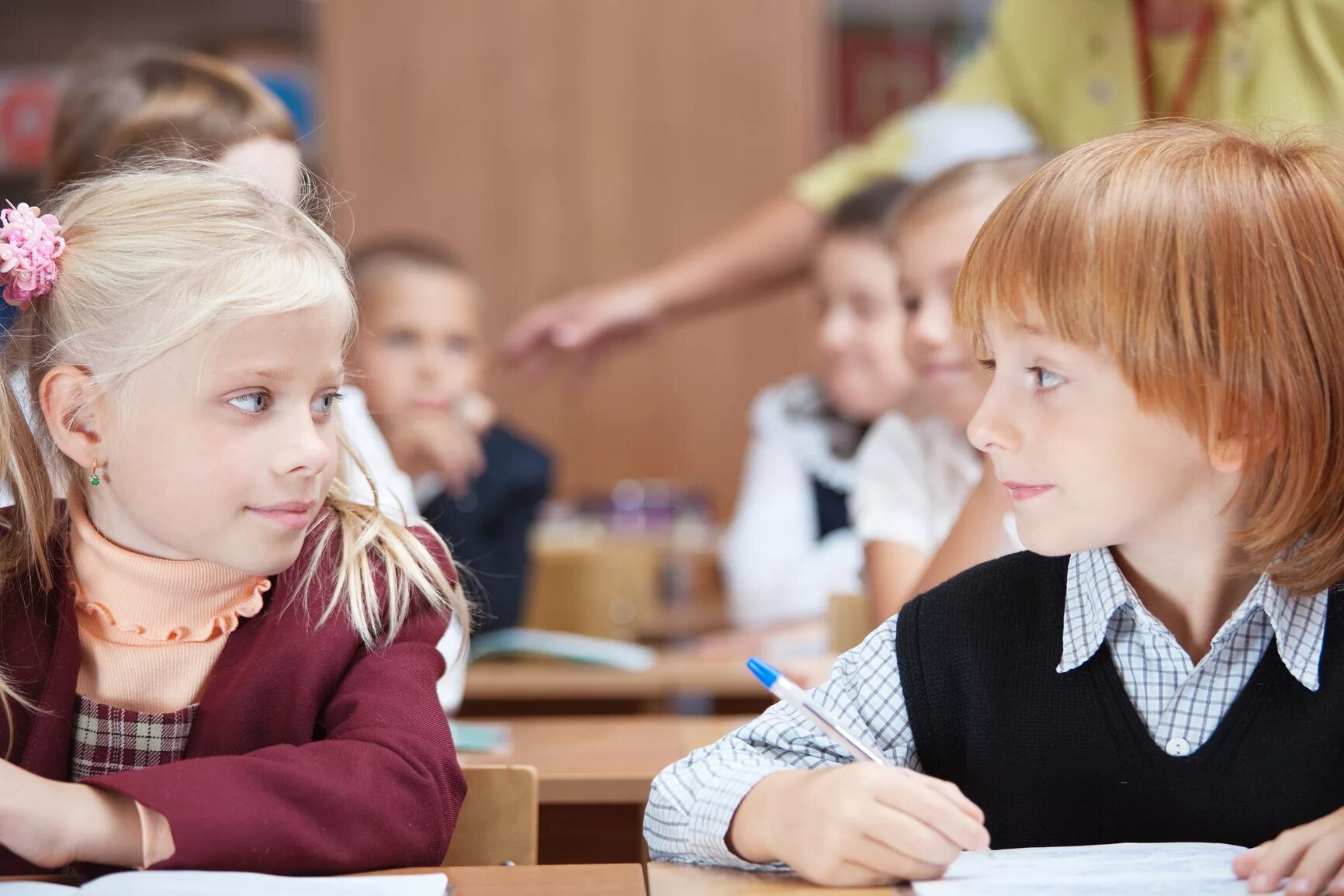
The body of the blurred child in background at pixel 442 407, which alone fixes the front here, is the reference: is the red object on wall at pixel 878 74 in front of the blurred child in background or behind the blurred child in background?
behind

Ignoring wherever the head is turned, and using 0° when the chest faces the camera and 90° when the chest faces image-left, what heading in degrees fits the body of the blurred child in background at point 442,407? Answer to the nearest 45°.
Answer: approximately 0°

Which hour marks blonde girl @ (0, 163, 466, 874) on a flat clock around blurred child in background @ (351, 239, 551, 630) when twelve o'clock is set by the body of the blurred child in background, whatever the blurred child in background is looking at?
The blonde girl is roughly at 12 o'clock from the blurred child in background.

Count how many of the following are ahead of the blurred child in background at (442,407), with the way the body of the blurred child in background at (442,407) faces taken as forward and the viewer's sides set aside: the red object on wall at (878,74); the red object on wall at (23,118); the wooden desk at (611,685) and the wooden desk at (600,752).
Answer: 2

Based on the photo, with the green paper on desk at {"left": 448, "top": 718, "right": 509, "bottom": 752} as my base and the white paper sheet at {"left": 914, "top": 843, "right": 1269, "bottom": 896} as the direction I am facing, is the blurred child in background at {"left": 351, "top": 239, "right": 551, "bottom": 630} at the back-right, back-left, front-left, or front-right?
back-left

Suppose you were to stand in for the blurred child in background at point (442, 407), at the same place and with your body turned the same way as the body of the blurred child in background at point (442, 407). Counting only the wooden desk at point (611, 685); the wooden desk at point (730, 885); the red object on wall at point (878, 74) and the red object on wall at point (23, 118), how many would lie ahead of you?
2

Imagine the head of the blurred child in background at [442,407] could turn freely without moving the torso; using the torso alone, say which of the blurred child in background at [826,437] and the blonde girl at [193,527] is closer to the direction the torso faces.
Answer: the blonde girl

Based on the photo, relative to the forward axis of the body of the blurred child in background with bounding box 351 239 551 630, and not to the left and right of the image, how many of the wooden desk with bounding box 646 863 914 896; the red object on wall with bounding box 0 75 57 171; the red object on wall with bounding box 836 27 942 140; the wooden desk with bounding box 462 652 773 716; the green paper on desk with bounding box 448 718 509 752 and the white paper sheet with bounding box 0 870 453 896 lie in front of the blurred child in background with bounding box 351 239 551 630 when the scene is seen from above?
4

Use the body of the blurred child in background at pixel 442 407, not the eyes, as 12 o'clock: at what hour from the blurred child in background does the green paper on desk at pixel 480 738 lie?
The green paper on desk is roughly at 12 o'clock from the blurred child in background.
